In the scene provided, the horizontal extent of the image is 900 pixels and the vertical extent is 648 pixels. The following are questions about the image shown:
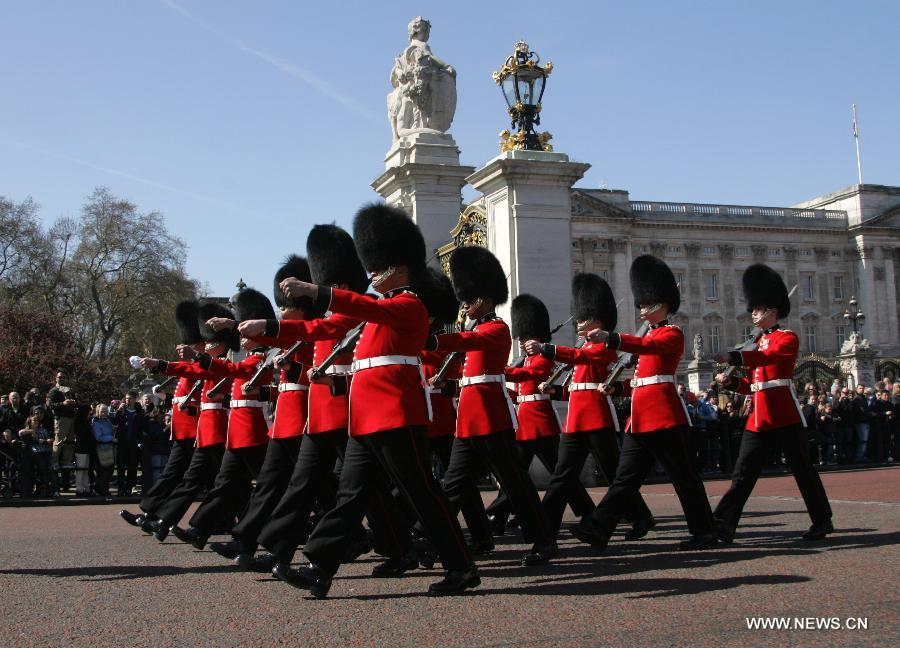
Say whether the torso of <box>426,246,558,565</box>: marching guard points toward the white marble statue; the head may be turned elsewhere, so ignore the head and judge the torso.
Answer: no

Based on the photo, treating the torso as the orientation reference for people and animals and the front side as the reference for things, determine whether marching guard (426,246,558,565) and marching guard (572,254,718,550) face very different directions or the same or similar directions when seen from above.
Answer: same or similar directions

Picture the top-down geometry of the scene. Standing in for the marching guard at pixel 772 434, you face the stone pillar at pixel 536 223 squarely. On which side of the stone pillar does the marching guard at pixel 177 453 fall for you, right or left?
left

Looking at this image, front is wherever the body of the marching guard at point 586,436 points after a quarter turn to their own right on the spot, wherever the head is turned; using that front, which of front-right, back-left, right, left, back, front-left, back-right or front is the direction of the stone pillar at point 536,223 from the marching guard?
front

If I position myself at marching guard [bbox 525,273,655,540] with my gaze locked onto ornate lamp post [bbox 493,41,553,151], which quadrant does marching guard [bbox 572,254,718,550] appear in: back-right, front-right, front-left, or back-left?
back-right

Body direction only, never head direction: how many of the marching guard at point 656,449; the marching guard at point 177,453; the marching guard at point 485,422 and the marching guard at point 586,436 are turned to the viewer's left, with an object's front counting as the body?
4

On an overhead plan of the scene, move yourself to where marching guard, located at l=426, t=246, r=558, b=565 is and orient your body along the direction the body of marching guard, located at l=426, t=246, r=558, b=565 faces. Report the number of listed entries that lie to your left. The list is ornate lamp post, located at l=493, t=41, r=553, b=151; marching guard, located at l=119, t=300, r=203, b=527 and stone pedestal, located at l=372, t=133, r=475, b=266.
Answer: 0

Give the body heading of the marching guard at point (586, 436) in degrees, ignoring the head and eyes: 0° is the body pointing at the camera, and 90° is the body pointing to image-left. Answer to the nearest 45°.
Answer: approximately 90°

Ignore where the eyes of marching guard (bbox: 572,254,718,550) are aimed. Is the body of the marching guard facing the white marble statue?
no

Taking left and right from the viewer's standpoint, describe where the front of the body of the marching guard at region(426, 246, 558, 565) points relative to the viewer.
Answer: facing to the left of the viewer

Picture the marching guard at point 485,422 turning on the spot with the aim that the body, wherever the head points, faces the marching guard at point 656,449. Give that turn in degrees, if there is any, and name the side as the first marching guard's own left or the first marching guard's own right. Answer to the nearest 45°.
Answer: approximately 180°

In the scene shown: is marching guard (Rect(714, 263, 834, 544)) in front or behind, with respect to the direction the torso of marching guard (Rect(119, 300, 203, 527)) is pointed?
behind

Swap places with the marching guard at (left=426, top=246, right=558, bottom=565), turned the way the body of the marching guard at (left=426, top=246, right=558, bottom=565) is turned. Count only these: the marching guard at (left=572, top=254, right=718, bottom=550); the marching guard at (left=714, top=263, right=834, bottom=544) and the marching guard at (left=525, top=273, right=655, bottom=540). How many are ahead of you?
0

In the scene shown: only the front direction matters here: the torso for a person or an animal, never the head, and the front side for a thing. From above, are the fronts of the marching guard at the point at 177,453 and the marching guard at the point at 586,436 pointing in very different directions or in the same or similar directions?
same or similar directions

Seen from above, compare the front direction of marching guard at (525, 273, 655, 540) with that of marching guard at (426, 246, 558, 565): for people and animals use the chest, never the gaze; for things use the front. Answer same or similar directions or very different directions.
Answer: same or similar directions

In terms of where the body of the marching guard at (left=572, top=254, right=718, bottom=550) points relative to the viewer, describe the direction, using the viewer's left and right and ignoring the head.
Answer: facing to the left of the viewer

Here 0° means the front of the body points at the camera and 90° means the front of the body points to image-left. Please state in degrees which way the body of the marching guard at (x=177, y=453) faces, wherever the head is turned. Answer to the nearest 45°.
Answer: approximately 90°

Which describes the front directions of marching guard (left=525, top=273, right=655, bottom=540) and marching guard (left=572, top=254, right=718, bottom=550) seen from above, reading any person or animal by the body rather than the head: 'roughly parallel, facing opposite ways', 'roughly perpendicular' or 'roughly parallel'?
roughly parallel
